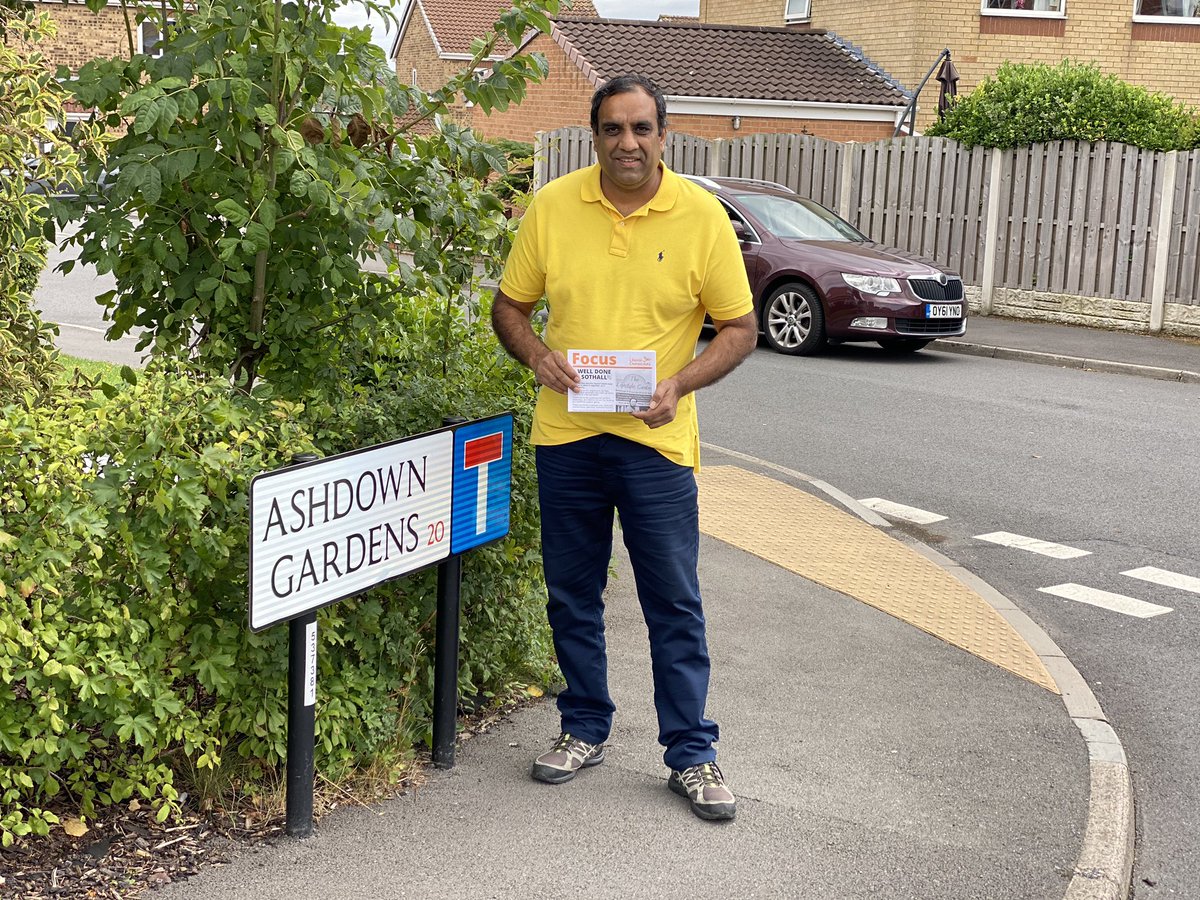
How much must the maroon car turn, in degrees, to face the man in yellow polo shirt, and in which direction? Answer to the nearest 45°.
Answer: approximately 45° to its right

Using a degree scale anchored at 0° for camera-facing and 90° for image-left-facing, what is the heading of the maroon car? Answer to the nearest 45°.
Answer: approximately 315°

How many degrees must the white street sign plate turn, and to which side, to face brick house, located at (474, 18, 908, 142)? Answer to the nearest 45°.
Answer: approximately 135° to its left

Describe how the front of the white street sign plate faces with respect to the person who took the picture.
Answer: facing the viewer and to the right of the viewer

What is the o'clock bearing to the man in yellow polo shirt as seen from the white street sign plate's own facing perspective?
The man in yellow polo shirt is roughly at 10 o'clock from the white street sign plate.

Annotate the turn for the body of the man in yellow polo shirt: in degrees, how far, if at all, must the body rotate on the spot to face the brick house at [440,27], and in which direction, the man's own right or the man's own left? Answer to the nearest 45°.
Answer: approximately 180°

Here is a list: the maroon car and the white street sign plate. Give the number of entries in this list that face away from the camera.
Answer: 0

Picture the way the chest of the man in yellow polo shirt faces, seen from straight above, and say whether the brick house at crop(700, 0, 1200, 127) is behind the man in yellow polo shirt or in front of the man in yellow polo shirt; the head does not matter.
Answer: behind

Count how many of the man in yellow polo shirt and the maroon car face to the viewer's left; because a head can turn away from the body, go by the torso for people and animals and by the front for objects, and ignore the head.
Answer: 0

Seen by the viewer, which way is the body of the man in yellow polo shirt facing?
toward the camera
